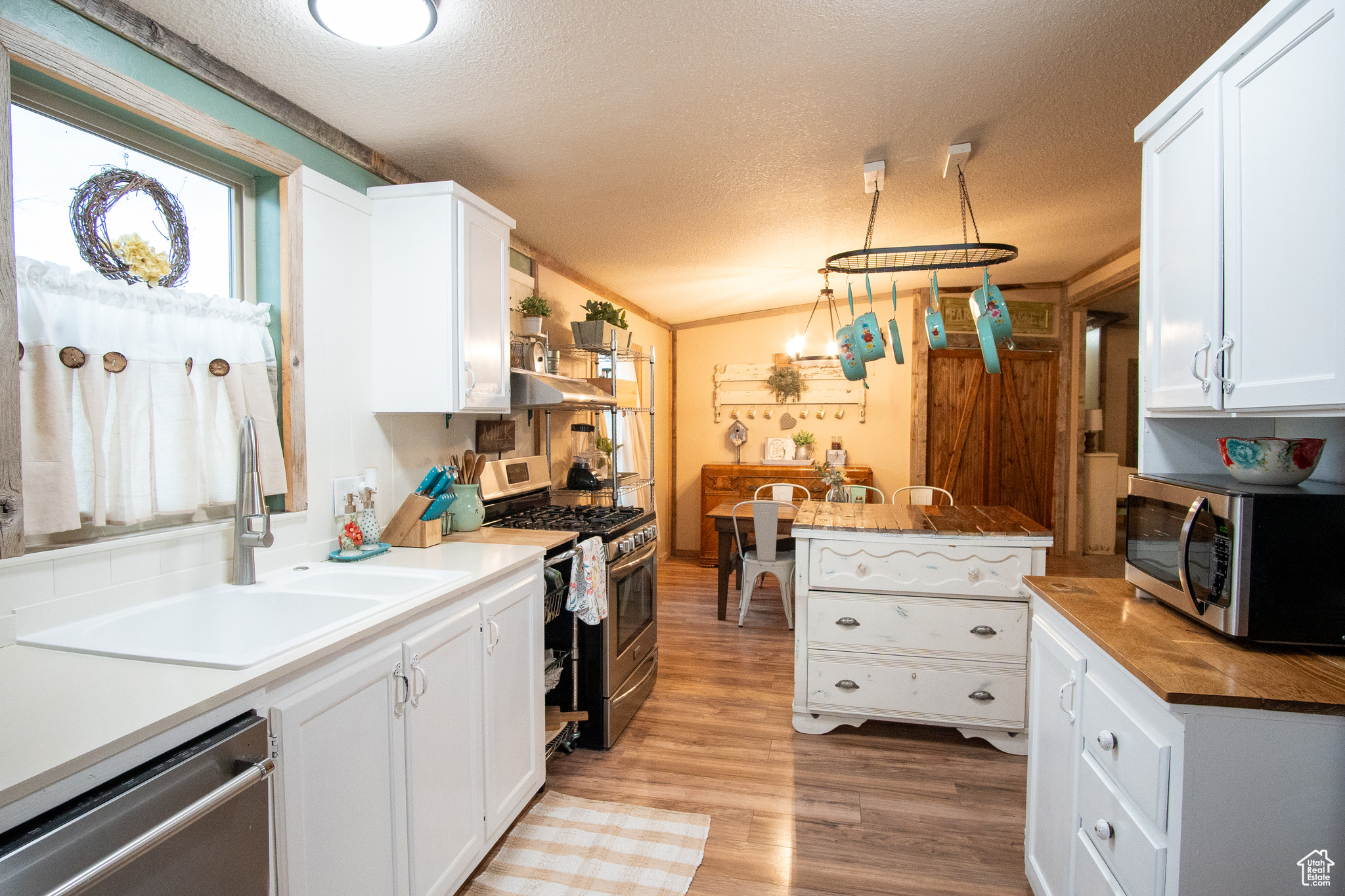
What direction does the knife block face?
to the viewer's right

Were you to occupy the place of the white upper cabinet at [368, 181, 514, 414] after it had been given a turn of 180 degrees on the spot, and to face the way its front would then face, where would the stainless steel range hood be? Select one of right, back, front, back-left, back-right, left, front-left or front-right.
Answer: right

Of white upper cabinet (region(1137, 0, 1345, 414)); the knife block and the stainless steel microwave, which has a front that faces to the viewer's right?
the knife block

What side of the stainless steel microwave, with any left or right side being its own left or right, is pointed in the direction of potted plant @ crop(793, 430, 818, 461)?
right

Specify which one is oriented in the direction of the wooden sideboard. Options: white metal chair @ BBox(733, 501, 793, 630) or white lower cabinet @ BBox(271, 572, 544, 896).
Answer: the white metal chair

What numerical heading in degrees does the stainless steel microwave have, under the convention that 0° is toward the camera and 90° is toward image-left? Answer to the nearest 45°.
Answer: approximately 45°

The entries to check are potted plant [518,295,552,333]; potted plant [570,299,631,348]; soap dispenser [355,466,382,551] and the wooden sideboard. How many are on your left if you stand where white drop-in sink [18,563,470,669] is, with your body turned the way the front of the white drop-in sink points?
4

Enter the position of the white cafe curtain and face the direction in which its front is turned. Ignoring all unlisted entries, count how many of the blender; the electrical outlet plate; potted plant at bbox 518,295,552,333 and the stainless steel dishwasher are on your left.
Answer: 3

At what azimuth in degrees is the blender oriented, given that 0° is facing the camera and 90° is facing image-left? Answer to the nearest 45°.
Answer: approximately 270°

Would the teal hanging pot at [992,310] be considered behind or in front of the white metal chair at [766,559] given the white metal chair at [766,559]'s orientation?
behind

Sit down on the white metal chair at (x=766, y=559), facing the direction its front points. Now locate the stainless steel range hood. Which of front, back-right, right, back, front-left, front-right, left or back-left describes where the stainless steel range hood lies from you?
back-left

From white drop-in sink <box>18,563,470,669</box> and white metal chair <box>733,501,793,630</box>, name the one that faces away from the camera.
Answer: the white metal chair

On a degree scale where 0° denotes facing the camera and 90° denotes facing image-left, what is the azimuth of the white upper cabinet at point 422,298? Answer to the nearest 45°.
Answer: approximately 315°

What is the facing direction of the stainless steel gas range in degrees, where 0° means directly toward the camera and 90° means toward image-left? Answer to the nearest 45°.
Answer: approximately 270°

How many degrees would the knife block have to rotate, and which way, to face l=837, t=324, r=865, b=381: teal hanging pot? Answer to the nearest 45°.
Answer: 0° — it already faces it

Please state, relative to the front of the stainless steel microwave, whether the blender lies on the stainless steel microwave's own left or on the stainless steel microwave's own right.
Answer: on the stainless steel microwave's own right

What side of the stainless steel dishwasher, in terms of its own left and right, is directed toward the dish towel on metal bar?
left

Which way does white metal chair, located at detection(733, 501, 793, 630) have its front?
away from the camera

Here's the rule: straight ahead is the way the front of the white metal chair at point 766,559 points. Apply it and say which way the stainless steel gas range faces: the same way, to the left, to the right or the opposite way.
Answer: to the right
